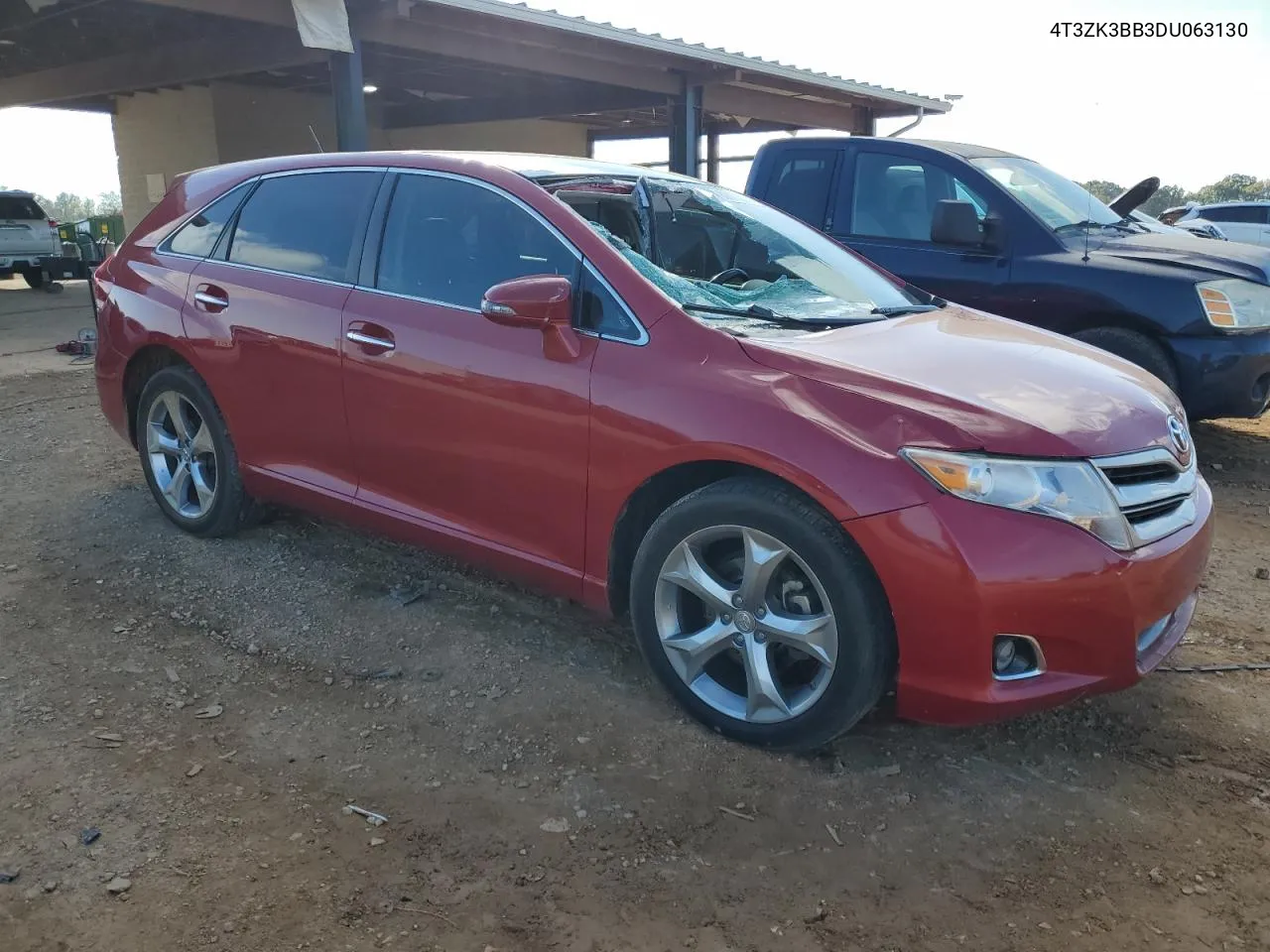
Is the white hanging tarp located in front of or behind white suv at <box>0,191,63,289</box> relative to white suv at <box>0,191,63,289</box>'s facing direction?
behind

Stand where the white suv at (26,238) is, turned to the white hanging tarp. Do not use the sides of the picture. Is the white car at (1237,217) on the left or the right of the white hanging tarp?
left

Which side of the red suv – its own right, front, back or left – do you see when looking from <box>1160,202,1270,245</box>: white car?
left

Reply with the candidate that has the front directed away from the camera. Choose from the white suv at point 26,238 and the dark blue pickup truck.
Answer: the white suv

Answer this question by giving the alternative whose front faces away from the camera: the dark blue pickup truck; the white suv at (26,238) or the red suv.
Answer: the white suv

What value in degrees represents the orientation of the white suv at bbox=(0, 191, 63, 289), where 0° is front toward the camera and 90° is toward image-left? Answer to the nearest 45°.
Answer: approximately 180°

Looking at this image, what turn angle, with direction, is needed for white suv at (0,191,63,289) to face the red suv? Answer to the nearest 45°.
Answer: approximately 180°
